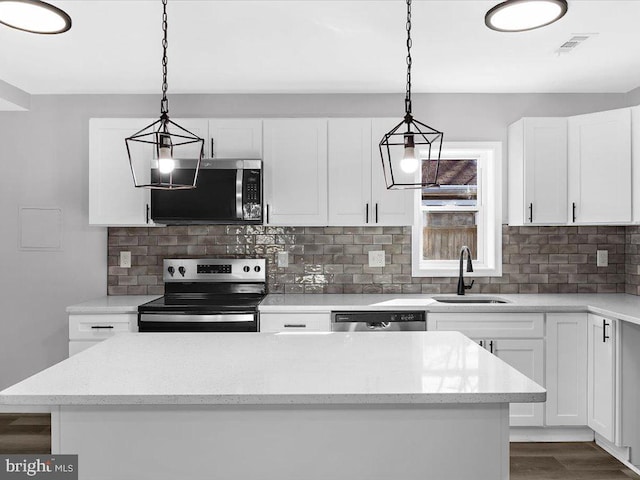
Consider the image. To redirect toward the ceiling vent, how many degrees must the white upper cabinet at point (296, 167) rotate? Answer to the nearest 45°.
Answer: approximately 45° to its left

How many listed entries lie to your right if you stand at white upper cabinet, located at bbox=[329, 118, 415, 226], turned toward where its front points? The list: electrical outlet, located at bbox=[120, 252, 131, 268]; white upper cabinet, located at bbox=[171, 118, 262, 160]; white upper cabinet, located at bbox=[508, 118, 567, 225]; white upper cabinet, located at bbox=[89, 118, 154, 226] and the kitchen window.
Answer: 3

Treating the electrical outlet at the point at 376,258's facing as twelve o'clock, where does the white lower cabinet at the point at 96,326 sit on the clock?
The white lower cabinet is roughly at 2 o'clock from the electrical outlet.

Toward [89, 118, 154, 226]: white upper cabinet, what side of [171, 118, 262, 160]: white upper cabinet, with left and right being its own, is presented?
right

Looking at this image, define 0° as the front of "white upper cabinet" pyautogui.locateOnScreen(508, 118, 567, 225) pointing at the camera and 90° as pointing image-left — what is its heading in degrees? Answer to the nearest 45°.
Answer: approximately 0°

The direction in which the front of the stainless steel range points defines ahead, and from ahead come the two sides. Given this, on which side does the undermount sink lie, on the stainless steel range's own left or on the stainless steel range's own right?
on the stainless steel range's own left

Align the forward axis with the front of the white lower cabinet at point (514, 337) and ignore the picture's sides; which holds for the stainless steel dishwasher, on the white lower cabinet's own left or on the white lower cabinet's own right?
on the white lower cabinet's own right

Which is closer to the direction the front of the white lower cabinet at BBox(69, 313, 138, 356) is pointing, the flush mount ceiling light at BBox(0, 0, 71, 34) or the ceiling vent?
the flush mount ceiling light

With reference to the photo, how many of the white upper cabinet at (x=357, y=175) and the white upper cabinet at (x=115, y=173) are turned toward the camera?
2
